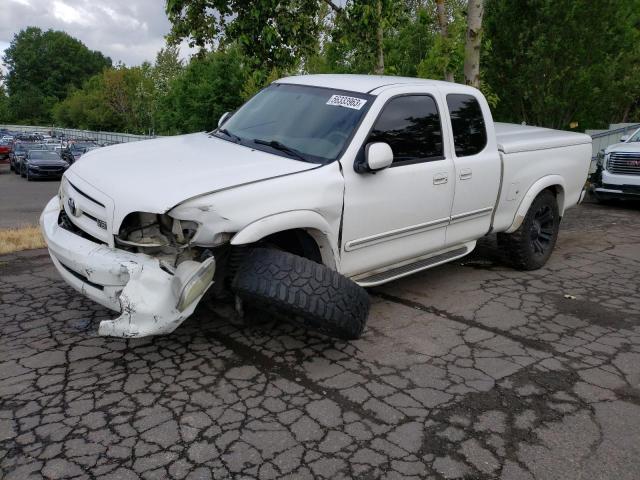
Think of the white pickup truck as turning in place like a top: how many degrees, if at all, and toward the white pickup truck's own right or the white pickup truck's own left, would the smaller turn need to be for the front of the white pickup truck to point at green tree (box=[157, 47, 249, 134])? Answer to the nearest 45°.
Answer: approximately 135° to the white pickup truck's own right

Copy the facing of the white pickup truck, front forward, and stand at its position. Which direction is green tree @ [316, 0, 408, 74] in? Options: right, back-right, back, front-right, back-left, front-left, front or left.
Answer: back-right

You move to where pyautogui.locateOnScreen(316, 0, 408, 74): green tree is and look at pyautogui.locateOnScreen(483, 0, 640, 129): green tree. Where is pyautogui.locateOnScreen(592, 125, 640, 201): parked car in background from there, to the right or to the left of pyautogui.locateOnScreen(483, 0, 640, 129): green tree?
right

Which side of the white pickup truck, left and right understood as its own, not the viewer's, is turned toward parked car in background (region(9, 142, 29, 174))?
right

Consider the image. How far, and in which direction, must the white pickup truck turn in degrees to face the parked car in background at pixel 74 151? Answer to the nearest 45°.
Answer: approximately 90° to its right

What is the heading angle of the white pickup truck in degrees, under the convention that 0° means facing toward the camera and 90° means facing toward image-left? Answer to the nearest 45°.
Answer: approximately 45°

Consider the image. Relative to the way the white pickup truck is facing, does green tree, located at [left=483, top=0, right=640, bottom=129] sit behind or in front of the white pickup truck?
behind

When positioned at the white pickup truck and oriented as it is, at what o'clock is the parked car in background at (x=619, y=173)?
The parked car in background is roughly at 6 o'clock from the white pickup truck.

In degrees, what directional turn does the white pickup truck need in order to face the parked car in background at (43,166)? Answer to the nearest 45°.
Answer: approximately 90° to its right

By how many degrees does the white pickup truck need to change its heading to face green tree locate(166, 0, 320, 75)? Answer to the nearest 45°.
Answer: approximately 135° to its right
